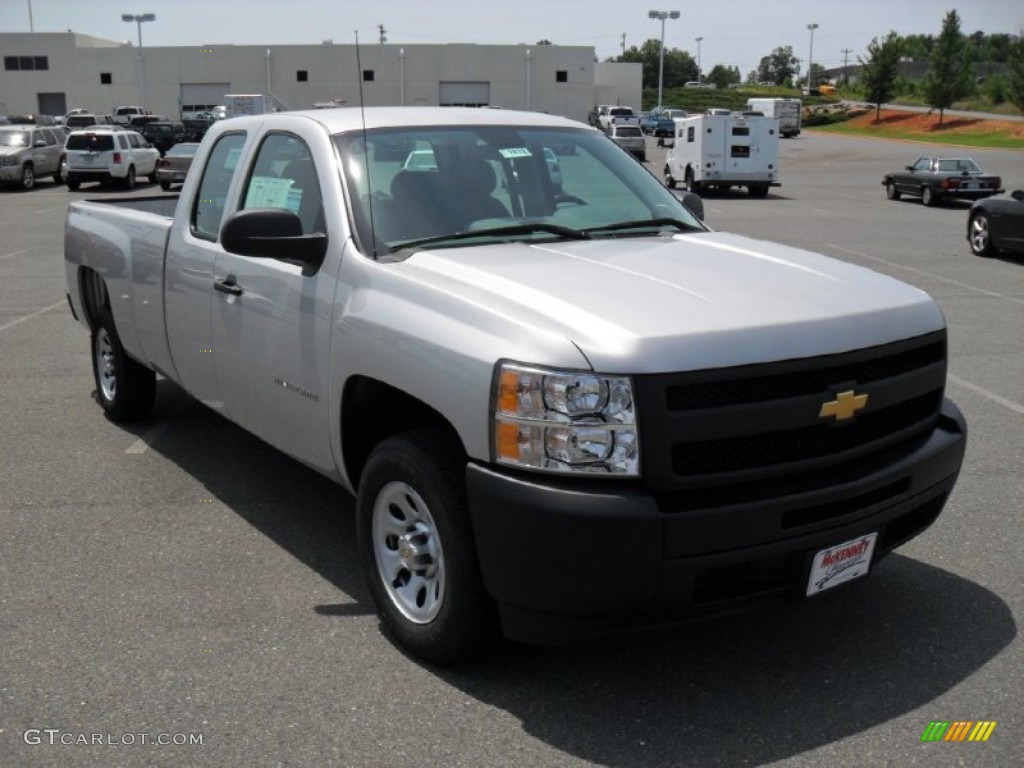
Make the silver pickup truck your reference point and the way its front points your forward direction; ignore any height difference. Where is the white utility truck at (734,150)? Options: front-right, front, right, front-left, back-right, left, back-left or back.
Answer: back-left

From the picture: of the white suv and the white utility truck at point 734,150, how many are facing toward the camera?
0

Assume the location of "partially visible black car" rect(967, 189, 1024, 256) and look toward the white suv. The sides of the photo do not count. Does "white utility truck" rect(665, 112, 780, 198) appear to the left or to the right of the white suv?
right

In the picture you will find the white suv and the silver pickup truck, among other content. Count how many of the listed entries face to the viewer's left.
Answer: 0

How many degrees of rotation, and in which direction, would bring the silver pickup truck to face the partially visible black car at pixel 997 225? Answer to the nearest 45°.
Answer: approximately 90° to its left

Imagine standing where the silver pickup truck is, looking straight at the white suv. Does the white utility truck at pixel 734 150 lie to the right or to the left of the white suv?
right

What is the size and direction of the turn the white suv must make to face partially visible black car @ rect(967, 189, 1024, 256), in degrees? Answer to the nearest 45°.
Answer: approximately 90° to its right

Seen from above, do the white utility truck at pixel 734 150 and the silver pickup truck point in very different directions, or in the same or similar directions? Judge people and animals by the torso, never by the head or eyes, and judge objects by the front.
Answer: very different directions

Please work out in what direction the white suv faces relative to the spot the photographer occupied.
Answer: facing away from the viewer and to the right of the viewer

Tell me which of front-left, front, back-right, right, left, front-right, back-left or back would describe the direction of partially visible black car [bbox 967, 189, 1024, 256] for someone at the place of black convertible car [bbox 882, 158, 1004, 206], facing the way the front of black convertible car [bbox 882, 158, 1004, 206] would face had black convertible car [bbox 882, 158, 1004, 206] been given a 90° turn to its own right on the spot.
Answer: back-right

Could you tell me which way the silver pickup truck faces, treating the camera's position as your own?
facing the viewer and to the right of the viewer

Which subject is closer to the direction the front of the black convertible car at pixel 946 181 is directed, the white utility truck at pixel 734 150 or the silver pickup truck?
the white utility truck

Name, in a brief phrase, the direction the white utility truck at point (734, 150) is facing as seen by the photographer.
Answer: facing away from the viewer and to the left of the viewer

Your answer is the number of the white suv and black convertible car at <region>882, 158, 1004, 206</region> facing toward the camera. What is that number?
0

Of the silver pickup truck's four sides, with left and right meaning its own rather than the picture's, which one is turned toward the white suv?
back
